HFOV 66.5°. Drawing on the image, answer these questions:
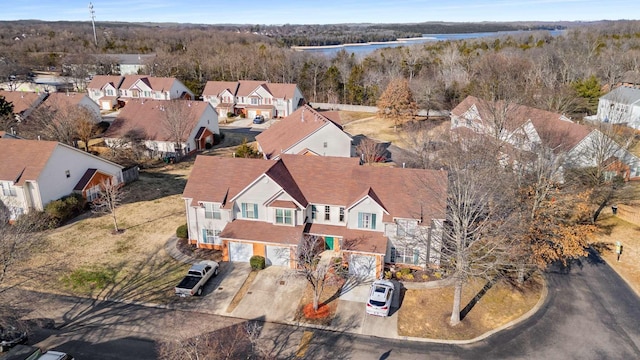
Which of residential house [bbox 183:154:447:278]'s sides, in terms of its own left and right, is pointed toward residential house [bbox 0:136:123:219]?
right

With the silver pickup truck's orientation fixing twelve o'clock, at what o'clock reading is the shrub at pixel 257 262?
The shrub is roughly at 1 o'clock from the silver pickup truck.

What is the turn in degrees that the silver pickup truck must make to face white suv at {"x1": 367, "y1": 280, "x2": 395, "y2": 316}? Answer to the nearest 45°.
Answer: approximately 90° to its right

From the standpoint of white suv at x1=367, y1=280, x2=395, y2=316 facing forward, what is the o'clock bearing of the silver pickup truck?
The silver pickup truck is roughly at 9 o'clock from the white suv.

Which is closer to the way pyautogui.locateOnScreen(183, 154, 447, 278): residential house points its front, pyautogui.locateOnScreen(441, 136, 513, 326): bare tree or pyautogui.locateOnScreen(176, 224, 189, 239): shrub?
the bare tree

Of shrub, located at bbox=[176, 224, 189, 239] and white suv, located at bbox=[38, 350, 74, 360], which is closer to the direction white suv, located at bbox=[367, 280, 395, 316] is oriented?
the shrub

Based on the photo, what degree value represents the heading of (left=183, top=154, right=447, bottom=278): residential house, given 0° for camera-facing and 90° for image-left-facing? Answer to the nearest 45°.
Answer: approximately 0°

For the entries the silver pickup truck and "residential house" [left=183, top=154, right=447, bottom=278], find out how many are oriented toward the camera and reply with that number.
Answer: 1

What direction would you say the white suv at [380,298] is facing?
away from the camera

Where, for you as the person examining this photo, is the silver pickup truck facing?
facing away from the viewer and to the right of the viewer

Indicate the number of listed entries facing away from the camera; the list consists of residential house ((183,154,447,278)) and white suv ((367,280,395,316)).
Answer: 1

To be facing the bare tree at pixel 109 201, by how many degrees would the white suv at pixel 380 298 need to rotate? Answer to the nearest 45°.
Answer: approximately 45° to its left

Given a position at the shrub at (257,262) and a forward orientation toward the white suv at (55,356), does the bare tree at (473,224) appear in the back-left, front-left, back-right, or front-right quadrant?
back-left
